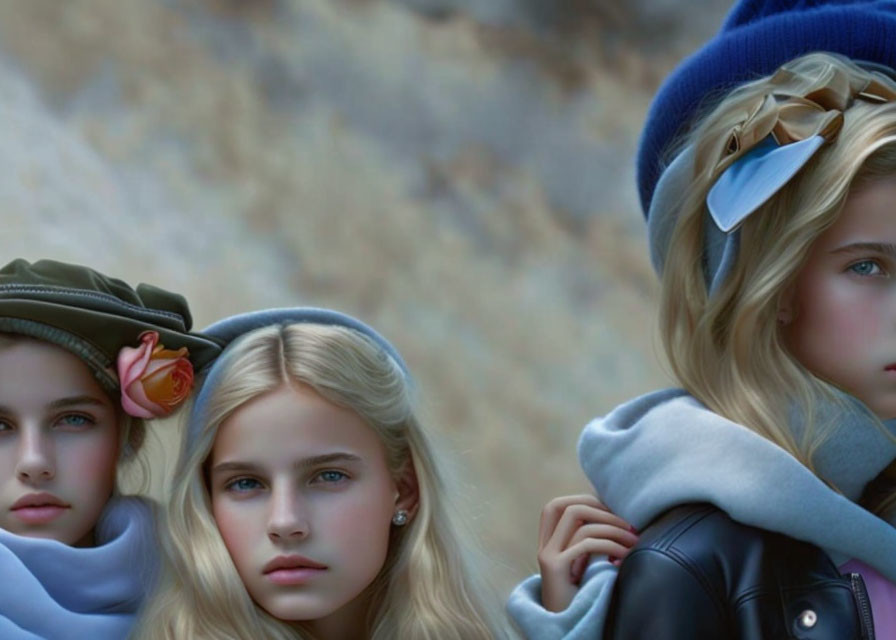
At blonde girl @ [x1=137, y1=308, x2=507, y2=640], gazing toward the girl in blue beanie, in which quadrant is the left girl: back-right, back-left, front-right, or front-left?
back-right

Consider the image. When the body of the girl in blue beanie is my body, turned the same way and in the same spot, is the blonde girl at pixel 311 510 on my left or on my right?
on my right

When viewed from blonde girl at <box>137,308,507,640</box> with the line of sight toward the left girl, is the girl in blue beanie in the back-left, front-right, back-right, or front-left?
back-left

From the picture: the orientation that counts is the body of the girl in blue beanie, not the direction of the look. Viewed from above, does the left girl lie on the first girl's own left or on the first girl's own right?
on the first girl's own right
